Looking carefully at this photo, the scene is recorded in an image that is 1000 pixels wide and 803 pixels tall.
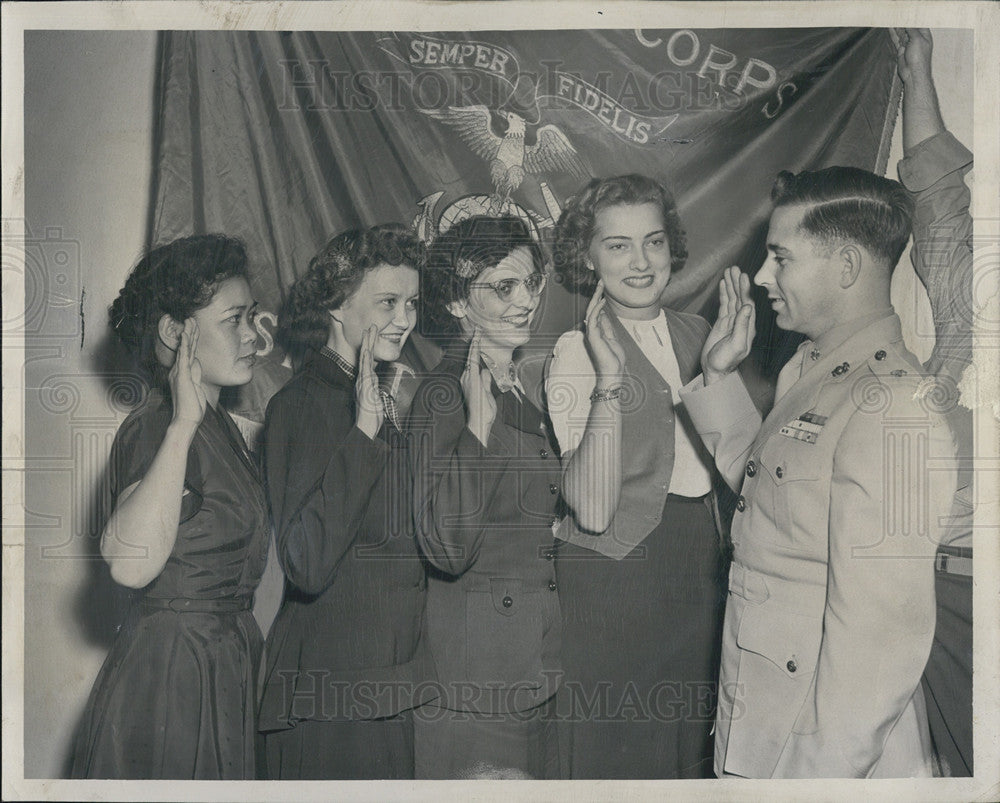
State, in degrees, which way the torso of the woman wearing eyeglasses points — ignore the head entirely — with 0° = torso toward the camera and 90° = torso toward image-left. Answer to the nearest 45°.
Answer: approximately 315°

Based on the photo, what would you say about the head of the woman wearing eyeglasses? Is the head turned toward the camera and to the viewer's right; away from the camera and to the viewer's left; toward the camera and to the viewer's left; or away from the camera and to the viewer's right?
toward the camera and to the viewer's right

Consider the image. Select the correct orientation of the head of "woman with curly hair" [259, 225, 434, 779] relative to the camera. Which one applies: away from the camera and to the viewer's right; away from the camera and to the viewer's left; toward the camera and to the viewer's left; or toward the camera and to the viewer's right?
toward the camera and to the viewer's right

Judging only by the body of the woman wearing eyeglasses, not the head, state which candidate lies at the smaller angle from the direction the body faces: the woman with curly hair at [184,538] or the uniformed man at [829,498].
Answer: the uniformed man

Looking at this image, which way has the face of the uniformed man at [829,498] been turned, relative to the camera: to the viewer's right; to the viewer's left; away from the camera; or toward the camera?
to the viewer's left

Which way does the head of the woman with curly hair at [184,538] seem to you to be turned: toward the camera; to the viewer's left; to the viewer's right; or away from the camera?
to the viewer's right

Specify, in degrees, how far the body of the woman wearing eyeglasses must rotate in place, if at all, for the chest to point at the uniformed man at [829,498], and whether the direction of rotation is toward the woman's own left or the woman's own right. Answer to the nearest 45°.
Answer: approximately 45° to the woman's own left

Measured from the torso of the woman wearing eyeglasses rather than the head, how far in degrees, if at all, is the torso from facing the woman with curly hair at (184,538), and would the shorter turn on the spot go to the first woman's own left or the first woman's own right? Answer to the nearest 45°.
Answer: approximately 135° to the first woman's own right
